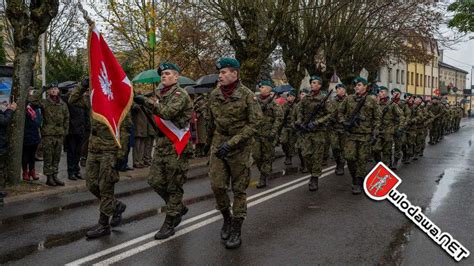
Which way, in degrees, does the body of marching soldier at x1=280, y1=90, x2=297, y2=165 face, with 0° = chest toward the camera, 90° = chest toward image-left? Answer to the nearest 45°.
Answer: approximately 45°

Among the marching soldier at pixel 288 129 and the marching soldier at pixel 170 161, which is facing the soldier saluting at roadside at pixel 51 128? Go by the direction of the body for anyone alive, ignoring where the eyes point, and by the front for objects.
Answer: the marching soldier at pixel 288 129

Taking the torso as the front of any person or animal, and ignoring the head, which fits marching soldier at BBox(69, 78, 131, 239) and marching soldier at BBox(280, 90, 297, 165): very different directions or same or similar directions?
same or similar directions

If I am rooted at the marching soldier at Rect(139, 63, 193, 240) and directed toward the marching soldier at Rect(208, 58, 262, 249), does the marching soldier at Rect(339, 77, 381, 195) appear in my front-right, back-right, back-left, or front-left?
front-left

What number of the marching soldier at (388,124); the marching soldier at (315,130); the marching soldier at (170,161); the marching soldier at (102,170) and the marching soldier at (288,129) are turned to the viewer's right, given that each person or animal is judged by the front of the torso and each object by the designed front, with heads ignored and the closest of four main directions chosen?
0

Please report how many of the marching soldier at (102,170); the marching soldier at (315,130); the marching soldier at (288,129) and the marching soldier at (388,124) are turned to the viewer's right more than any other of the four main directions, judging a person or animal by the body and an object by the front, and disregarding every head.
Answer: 0

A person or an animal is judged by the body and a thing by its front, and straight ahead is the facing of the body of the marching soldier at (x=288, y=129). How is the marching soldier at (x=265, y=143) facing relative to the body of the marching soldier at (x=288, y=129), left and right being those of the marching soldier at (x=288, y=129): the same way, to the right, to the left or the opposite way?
the same way

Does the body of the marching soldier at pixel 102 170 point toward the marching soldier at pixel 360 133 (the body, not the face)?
no

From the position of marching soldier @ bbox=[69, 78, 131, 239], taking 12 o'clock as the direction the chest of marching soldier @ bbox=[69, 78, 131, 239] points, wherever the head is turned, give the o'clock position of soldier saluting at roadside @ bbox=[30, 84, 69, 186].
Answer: soldier saluting at roadside @ bbox=[30, 84, 69, 186] is roughly at 4 o'clock from marching soldier @ bbox=[69, 78, 131, 239].

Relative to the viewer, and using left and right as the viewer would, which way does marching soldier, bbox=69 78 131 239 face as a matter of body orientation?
facing the viewer and to the left of the viewer

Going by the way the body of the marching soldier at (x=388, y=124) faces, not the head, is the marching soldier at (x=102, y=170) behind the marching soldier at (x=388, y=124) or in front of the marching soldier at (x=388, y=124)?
in front

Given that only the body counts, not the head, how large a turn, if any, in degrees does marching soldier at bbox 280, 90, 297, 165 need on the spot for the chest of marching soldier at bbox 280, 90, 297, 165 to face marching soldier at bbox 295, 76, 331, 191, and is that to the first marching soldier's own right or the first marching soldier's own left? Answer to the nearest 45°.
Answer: approximately 45° to the first marching soldier's own left

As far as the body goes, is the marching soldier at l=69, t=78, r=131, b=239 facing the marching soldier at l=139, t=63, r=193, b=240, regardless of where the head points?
no

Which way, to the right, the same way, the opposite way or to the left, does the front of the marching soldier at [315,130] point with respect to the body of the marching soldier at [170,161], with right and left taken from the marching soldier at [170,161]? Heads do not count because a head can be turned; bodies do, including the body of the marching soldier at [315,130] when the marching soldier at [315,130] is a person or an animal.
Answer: the same way

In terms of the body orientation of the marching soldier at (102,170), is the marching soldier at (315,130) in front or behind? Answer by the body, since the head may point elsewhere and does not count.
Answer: behind

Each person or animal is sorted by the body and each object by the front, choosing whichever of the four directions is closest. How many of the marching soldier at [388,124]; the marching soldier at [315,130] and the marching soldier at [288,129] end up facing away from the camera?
0

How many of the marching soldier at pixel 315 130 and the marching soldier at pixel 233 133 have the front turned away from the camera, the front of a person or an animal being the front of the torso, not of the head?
0

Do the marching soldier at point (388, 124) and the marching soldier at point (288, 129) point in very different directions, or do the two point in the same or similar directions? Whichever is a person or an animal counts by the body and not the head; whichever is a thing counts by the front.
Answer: same or similar directions
